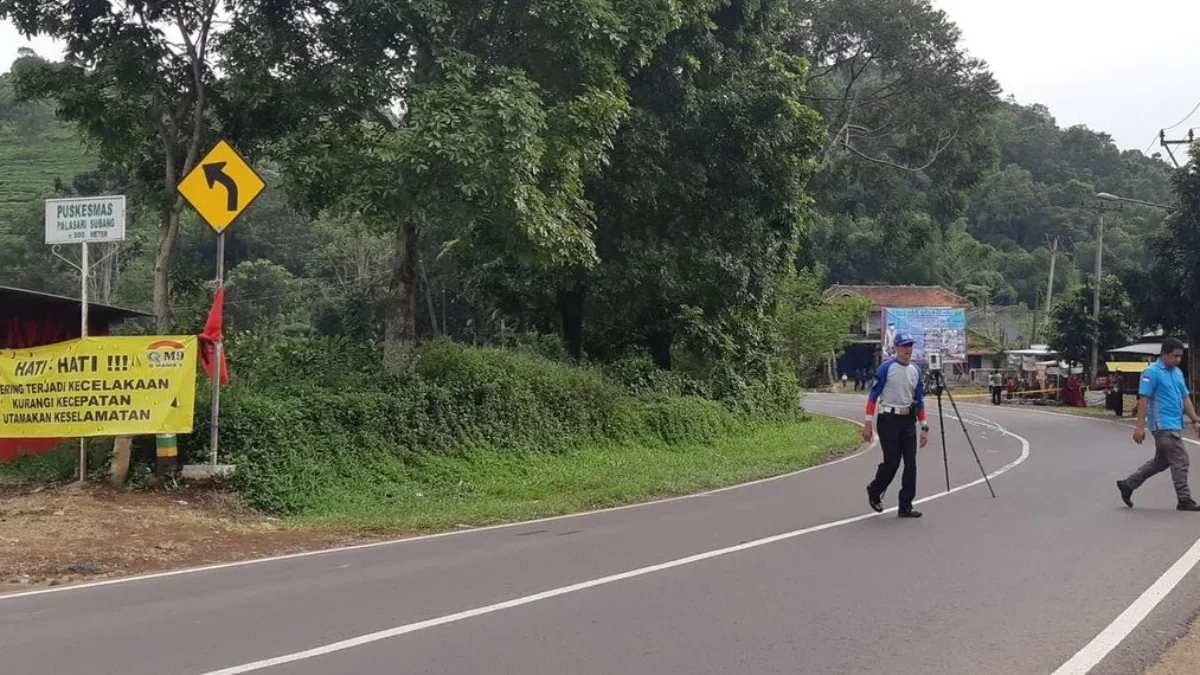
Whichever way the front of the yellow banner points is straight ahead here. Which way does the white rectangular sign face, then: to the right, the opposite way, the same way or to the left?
the same way

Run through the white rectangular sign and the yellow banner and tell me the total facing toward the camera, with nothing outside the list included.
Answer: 2

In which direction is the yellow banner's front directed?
toward the camera

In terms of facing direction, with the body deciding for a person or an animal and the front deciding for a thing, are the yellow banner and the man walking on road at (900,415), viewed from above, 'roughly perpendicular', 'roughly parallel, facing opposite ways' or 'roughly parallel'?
roughly parallel

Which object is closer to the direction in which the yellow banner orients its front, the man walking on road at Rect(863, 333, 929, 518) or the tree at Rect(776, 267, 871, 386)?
the man walking on road

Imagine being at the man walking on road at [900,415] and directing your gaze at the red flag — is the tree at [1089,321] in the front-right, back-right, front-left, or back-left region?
back-right

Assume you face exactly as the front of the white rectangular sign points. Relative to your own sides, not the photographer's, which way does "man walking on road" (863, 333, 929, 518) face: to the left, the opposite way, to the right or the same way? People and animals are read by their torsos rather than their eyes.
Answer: the same way

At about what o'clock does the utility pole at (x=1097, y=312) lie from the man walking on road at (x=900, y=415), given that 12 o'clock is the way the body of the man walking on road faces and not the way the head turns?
The utility pole is roughly at 8 o'clock from the man walking on road.

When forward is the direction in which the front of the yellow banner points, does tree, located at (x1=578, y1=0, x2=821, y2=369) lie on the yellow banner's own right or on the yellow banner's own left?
on the yellow banner's own left

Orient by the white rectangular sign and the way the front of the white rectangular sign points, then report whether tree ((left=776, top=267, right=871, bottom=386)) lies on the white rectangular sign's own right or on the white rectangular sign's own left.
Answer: on the white rectangular sign's own left

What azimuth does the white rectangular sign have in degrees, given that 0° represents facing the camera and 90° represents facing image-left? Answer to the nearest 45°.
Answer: approximately 0°

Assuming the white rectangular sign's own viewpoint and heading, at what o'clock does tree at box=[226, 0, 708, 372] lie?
The tree is roughly at 9 o'clock from the white rectangular sign.
